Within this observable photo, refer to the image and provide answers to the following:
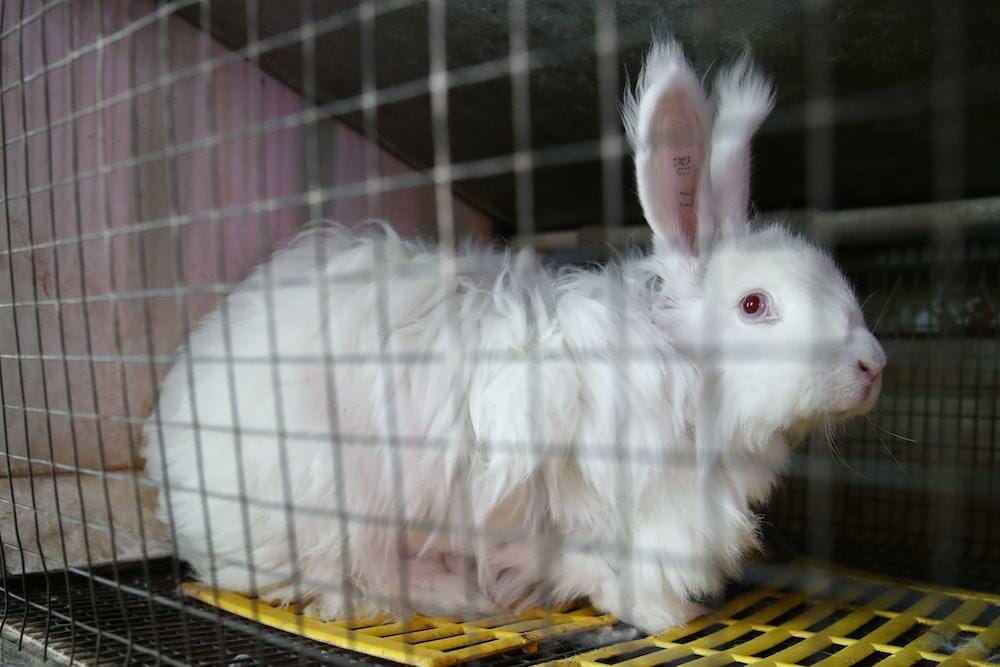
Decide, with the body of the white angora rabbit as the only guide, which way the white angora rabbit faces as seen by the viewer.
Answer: to the viewer's right

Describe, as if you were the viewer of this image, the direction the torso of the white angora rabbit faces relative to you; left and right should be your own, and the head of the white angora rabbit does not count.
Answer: facing to the right of the viewer
